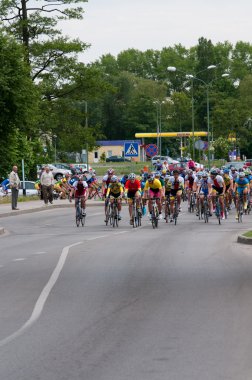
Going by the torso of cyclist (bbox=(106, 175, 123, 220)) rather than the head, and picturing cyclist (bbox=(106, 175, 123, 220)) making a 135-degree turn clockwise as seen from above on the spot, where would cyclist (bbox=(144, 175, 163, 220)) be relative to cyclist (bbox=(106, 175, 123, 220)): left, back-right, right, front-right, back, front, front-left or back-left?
back-right

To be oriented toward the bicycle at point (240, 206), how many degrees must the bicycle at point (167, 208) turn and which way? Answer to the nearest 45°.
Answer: approximately 90° to its left

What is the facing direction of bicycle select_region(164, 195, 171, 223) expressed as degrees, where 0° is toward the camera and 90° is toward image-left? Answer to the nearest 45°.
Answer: approximately 0°

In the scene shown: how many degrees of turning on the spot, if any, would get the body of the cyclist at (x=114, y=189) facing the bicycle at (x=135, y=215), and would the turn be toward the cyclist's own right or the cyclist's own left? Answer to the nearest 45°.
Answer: approximately 135° to the cyclist's own left
